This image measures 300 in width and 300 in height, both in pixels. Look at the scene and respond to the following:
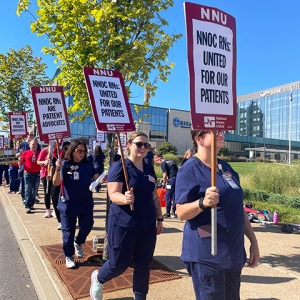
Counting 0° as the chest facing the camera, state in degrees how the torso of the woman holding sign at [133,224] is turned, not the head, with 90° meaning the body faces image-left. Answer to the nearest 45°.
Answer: approximately 315°

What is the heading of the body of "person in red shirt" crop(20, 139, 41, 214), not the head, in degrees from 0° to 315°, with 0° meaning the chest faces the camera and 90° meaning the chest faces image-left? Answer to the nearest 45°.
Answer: approximately 0°

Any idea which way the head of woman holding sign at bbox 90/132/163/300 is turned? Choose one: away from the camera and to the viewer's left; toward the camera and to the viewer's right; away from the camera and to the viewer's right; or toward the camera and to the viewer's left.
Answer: toward the camera and to the viewer's right

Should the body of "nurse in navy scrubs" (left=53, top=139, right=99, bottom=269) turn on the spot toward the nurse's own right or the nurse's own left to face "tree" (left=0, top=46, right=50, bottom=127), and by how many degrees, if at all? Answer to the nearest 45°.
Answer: approximately 180°

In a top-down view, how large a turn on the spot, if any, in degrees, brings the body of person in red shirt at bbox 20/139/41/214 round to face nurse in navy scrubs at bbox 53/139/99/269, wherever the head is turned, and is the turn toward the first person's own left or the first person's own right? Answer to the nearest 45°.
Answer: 0° — they already face them

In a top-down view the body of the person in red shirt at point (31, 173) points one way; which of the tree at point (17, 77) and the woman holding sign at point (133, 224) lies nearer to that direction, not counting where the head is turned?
the woman holding sign

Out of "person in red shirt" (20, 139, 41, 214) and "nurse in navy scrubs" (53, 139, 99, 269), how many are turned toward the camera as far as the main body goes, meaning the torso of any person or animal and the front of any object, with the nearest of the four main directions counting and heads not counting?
2

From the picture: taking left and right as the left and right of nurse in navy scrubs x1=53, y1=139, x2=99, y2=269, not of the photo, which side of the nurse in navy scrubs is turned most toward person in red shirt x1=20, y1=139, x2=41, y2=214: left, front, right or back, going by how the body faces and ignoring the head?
back

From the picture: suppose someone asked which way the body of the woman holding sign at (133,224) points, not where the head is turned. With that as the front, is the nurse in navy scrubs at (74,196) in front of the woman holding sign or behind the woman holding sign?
behind
